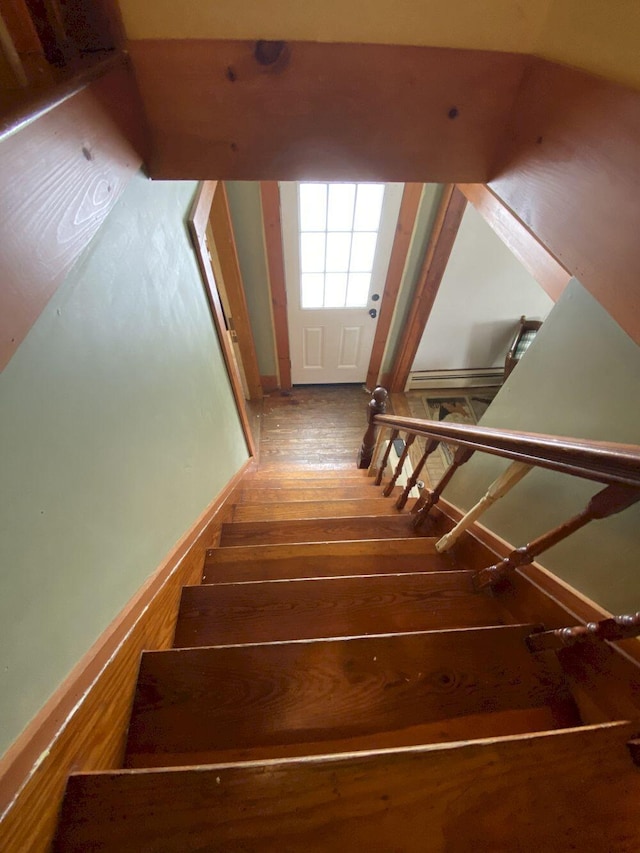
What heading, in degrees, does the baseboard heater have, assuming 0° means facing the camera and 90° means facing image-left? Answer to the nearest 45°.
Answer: approximately 0°

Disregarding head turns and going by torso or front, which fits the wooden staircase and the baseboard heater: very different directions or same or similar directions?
very different directions

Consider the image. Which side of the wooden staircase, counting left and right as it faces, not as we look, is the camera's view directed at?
back

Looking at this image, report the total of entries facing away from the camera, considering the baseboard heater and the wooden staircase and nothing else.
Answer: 1
